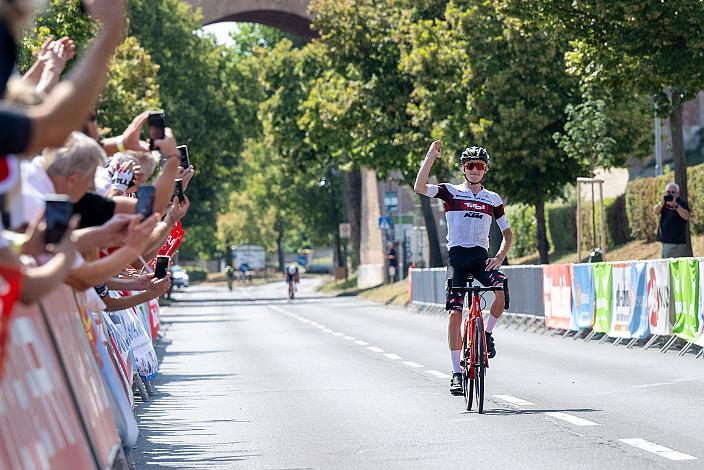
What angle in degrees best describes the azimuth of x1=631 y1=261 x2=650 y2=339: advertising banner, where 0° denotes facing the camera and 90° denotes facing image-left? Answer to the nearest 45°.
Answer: approximately 45°

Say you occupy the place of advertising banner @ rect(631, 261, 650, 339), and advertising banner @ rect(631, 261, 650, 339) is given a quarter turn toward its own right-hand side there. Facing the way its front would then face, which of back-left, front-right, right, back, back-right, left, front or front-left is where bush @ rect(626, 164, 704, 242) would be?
front-right

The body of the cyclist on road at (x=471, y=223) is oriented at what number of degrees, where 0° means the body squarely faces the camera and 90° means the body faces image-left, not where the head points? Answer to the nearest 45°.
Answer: approximately 0°

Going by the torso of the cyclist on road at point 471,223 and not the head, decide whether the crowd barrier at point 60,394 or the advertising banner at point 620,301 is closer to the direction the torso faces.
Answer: the crowd barrier

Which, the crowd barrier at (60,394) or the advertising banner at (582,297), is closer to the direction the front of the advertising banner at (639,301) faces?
the crowd barrier

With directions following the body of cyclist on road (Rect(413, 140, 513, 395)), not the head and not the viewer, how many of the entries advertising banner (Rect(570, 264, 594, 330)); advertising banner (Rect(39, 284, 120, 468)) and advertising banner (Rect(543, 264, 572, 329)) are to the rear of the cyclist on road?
2

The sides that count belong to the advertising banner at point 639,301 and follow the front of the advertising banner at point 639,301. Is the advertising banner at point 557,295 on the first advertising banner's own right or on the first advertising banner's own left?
on the first advertising banner's own right
